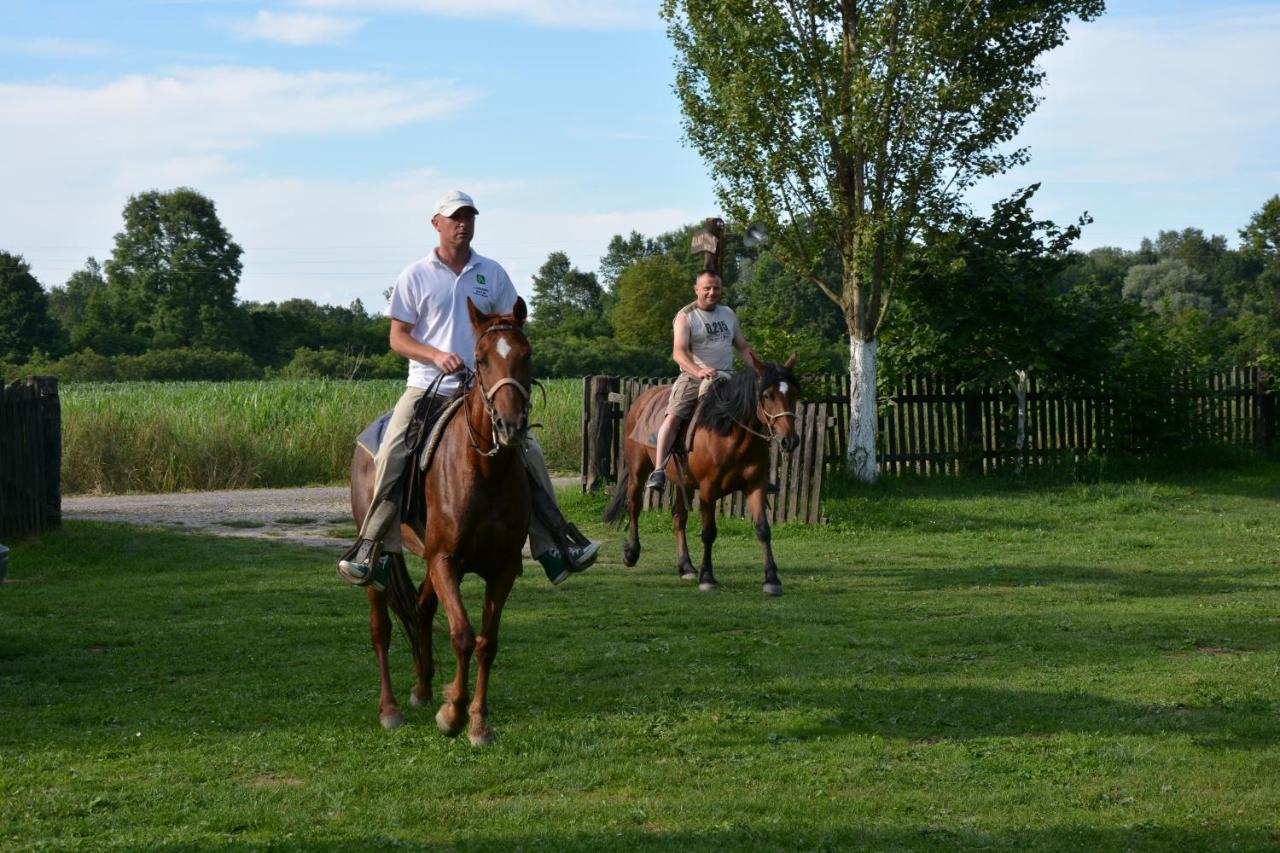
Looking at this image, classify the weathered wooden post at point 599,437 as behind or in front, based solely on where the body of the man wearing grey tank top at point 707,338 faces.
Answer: behind

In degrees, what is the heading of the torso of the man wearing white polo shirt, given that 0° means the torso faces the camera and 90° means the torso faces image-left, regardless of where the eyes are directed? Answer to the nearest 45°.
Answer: approximately 0°

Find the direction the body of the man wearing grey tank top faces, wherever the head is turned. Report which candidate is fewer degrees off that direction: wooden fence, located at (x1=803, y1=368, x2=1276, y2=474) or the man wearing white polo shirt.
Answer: the man wearing white polo shirt

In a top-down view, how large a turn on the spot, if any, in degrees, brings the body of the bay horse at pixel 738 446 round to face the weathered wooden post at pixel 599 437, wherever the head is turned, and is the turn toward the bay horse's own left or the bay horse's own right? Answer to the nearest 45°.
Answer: approximately 135° to the bay horse's own left

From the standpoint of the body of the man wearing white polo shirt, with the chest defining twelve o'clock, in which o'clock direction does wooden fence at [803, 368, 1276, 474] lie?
The wooden fence is roughly at 7 o'clock from the man wearing white polo shirt.

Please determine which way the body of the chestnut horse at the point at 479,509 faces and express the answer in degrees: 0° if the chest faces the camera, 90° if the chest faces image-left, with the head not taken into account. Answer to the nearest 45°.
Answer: approximately 315°

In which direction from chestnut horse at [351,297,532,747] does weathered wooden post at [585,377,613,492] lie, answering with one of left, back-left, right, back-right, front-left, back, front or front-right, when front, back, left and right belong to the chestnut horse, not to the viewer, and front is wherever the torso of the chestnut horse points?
back-left

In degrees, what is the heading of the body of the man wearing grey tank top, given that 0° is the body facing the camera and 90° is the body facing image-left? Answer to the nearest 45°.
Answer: approximately 315°

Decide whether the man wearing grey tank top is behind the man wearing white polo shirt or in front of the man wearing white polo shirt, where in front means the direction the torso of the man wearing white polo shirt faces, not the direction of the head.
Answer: behind

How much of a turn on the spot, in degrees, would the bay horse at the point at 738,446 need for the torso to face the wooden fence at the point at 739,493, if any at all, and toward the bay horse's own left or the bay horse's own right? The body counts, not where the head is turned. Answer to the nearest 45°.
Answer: approximately 135° to the bay horse's own left
